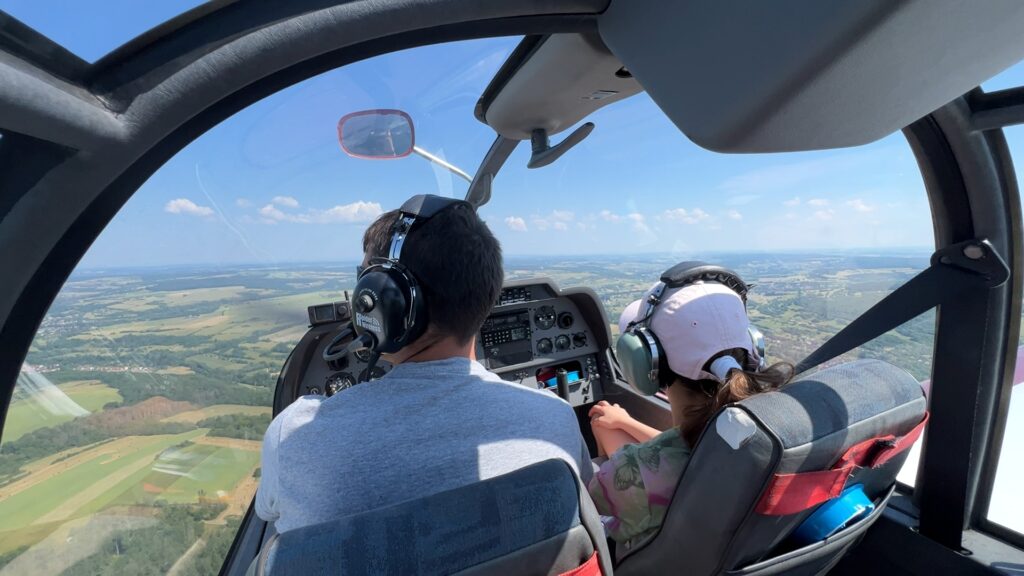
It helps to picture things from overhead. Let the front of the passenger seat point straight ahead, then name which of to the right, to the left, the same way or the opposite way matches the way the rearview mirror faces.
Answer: the opposite way

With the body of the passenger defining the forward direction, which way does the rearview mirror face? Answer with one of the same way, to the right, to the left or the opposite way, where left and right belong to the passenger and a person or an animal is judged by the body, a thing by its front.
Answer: the opposite way

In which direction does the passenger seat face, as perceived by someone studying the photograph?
facing away from the viewer and to the left of the viewer

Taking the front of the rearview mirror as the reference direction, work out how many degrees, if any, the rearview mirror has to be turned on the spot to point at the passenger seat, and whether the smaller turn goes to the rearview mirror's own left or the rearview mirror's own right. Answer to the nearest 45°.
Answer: approximately 45° to the rearview mirror's own left

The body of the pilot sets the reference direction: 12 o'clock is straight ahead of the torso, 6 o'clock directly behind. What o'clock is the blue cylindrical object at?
The blue cylindrical object is roughly at 3 o'clock from the pilot.

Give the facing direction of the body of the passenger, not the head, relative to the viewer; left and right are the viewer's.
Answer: facing away from the viewer and to the left of the viewer

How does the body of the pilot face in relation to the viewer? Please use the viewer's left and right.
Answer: facing away from the viewer

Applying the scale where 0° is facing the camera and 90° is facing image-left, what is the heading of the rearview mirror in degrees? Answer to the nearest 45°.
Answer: approximately 0°

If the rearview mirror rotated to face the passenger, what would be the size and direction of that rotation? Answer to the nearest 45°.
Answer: approximately 45° to its left
